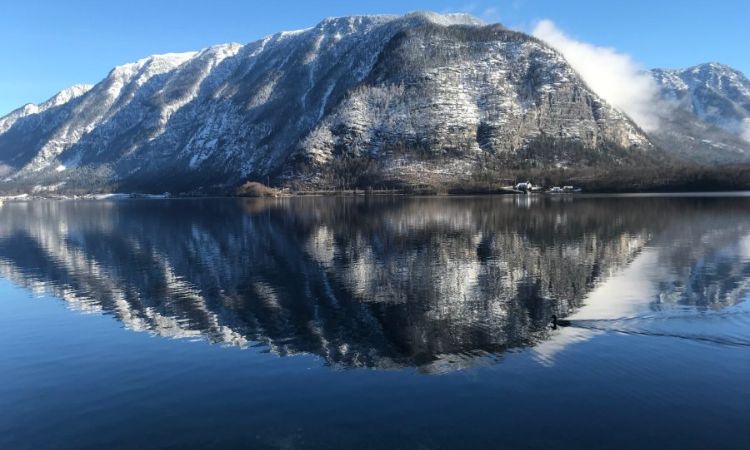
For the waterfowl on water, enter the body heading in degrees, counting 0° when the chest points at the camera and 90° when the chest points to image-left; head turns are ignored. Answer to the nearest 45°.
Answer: approximately 90°
